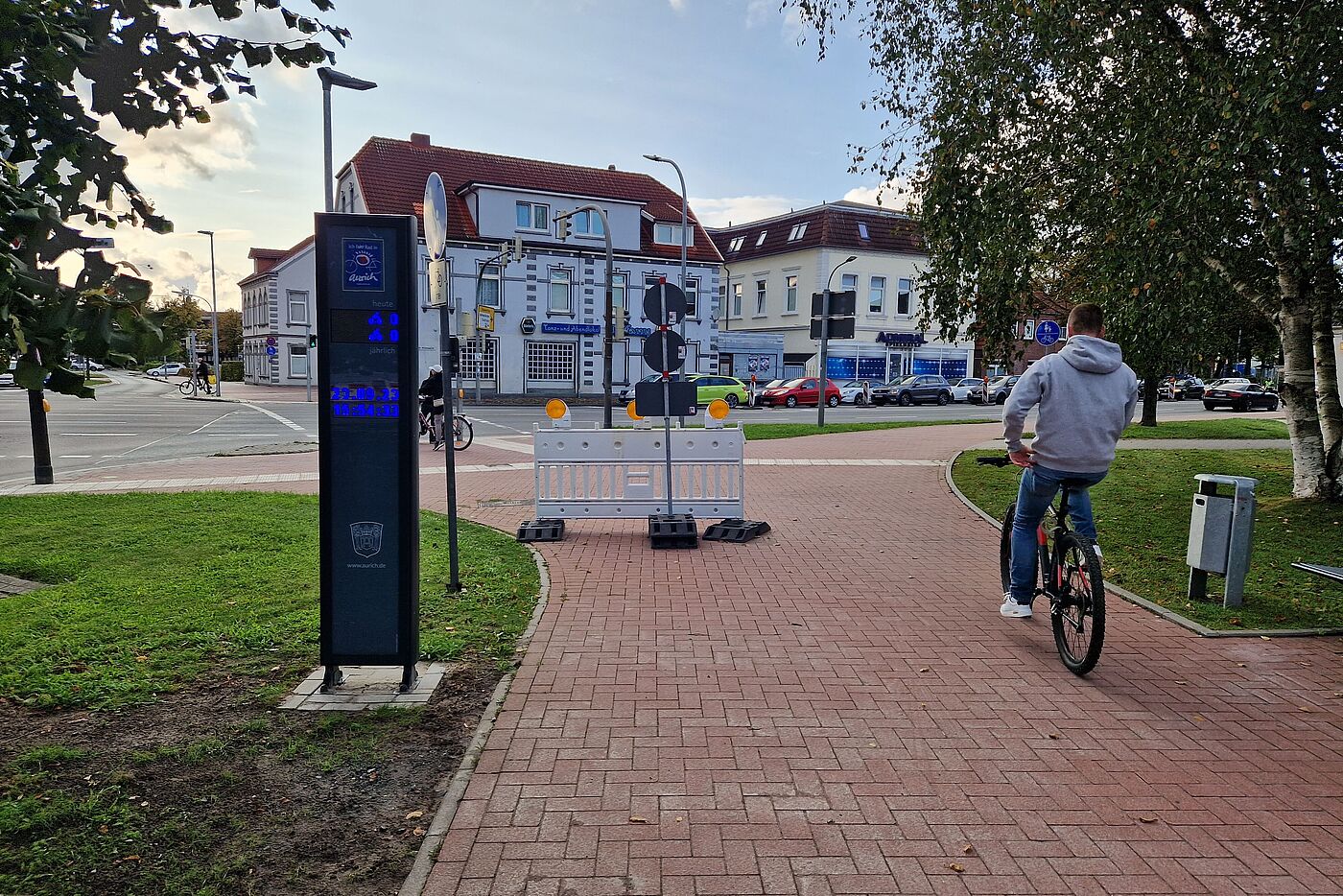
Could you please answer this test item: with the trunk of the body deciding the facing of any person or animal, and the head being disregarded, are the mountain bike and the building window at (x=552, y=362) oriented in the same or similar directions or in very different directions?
very different directions

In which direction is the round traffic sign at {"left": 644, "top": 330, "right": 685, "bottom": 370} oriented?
away from the camera

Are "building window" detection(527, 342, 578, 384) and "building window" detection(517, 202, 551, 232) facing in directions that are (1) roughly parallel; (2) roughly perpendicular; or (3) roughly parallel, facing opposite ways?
roughly parallel

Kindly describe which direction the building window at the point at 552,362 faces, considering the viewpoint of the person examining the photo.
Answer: facing the viewer

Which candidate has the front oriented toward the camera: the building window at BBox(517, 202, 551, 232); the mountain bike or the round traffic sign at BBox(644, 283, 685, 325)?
the building window

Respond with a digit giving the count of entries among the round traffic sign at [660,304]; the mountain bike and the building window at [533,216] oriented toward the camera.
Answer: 1

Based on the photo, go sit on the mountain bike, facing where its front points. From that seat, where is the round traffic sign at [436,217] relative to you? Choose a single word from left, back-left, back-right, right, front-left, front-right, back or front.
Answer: front-left

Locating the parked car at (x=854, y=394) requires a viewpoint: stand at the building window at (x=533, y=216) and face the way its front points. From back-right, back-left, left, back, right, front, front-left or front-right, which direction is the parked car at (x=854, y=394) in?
left

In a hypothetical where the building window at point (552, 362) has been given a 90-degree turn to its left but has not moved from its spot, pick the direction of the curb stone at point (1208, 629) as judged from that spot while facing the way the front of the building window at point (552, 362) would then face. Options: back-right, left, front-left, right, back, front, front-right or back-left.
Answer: right

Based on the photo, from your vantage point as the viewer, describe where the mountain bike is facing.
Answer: facing away from the viewer and to the left of the viewer

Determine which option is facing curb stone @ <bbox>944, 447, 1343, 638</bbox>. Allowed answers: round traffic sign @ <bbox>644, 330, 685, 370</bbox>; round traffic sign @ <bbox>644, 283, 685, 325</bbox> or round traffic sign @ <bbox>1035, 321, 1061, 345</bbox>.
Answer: round traffic sign @ <bbox>1035, 321, 1061, 345</bbox>

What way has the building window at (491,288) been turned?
toward the camera

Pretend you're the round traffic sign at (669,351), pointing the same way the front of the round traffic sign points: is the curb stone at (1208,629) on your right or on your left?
on your right

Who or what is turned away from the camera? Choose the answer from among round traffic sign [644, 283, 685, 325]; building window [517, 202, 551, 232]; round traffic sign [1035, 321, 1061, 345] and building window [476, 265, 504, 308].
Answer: round traffic sign [644, 283, 685, 325]

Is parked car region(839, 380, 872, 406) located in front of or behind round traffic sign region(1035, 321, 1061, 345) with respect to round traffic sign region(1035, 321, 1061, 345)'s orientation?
behind

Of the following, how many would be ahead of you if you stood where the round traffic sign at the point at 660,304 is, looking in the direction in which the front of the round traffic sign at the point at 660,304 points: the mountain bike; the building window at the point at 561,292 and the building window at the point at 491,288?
2

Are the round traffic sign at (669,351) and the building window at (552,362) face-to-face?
yes

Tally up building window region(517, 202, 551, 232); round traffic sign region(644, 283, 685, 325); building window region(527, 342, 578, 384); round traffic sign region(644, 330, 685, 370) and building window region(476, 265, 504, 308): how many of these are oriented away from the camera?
2

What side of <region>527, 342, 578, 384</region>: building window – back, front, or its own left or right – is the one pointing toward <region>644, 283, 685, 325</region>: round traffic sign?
front

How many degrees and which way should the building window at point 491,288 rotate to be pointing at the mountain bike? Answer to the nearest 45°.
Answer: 0° — it already faces it

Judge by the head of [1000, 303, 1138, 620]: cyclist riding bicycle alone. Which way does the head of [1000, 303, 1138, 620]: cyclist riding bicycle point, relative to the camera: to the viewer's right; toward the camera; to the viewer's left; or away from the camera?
away from the camera

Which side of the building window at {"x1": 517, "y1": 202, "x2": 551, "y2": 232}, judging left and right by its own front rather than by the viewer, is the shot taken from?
front

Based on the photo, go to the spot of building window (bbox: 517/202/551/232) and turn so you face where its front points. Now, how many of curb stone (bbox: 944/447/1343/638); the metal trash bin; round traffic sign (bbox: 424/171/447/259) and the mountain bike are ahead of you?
4
